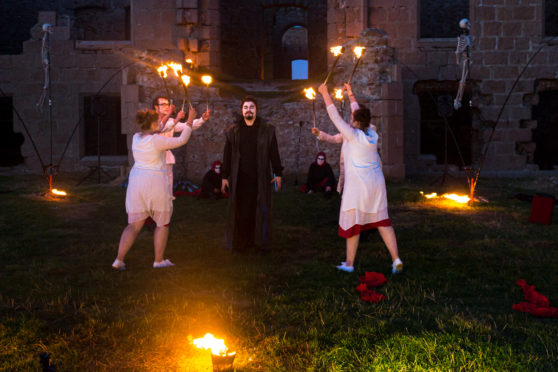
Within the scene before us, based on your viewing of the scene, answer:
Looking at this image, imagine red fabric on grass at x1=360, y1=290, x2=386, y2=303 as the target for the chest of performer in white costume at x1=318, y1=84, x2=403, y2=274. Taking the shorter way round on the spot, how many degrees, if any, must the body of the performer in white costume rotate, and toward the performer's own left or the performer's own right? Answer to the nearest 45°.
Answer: approximately 135° to the performer's own left

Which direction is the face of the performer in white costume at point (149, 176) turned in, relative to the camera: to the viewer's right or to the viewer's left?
to the viewer's right

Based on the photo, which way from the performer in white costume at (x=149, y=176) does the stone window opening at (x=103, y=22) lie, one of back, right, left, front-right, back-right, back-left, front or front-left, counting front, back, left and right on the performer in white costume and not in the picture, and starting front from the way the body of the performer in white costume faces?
front-left

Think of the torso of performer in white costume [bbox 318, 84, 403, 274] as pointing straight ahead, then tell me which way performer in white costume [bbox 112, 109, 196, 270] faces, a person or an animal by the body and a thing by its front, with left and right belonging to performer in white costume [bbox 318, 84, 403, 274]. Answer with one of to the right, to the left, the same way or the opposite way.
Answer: to the right

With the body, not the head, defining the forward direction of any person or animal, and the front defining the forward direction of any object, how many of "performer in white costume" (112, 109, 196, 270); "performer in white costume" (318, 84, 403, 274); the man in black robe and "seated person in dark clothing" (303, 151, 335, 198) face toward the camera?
2

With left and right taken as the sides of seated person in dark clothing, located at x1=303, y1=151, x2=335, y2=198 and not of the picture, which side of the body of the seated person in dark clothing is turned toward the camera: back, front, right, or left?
front

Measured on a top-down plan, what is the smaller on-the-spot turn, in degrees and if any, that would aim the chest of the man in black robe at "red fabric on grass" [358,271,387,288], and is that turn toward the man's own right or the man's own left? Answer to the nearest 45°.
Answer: approximately 45° to the man's own left

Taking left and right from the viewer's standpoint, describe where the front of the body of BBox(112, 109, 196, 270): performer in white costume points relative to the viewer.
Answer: facing away from the viewer and to the right of the viewer

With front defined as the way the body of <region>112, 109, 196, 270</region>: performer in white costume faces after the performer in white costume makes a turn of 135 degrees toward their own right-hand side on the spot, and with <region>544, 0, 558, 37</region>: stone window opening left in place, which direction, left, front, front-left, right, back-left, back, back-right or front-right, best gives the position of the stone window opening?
back-left

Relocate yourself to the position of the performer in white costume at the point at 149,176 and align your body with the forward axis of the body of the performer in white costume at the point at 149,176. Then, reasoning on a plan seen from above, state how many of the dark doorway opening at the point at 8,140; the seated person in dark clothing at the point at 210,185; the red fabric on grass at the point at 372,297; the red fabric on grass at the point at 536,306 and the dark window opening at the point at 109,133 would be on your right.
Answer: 2

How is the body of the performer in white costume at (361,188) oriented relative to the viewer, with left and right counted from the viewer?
facing away from the viewer and to the left of the viewer

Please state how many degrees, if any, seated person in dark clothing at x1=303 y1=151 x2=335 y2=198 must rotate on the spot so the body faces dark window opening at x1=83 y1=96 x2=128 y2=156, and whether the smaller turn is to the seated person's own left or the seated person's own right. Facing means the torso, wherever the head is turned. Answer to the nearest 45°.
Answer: approximately 135° to the seated person's own right

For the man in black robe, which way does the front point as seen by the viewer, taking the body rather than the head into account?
toward the camera

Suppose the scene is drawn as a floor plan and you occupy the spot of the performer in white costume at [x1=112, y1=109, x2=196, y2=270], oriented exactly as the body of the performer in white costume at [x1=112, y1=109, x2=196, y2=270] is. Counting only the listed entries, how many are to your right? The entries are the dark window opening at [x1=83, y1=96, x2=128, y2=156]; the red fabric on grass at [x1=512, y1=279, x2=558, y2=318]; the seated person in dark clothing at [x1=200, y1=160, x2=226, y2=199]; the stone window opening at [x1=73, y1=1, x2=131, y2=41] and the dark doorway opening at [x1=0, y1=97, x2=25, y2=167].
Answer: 1

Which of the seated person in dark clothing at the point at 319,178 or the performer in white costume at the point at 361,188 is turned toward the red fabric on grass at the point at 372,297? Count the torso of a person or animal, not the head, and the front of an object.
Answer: the seated person in dark clothing
